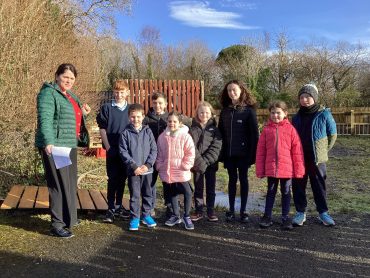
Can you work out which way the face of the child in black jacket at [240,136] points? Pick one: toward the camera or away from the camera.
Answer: toward the camera

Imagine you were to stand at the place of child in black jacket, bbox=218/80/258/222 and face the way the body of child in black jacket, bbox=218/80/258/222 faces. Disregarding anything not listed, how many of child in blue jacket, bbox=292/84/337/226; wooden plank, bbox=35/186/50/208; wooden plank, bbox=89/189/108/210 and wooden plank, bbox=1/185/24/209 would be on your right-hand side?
3

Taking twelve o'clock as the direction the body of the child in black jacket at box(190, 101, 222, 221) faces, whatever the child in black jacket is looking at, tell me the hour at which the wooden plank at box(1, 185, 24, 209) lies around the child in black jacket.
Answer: The wooden plank is roughly at 3 o'clock from the child in black jacket.

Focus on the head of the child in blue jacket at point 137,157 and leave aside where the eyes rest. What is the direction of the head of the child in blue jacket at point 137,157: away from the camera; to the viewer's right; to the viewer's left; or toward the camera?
toward the camera

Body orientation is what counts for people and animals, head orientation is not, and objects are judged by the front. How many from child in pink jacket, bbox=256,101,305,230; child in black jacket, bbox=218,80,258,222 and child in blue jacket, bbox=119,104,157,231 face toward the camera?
3

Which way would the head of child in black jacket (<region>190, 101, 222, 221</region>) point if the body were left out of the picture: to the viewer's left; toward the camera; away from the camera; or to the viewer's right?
toward the camera

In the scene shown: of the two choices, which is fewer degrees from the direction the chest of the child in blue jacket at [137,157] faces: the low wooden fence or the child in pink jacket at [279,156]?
the child in pink jacket

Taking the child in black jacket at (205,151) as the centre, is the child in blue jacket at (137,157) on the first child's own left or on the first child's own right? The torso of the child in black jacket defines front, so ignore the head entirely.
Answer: on the first child's own right

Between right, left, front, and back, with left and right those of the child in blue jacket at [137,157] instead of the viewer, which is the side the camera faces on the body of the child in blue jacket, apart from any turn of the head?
front

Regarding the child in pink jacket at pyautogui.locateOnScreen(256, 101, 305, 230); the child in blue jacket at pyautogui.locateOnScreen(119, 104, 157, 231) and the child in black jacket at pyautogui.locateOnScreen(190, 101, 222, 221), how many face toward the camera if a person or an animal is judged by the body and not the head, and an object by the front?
3

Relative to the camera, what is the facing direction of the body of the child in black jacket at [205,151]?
toward the camera

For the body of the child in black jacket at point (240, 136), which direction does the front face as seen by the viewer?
toward the camera

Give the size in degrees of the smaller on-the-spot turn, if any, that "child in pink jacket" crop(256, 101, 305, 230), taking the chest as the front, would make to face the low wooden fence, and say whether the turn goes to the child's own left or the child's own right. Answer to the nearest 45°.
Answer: approximately 180°

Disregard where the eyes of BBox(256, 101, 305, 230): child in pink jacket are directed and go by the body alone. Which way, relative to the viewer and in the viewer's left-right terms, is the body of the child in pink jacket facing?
facing the viewer

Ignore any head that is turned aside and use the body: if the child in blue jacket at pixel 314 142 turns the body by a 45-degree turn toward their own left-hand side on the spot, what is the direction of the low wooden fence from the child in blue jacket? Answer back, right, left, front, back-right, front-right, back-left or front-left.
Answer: back

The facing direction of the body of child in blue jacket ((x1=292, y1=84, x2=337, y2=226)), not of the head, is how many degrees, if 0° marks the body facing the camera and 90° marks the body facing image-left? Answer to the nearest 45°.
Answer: approximately 45°
